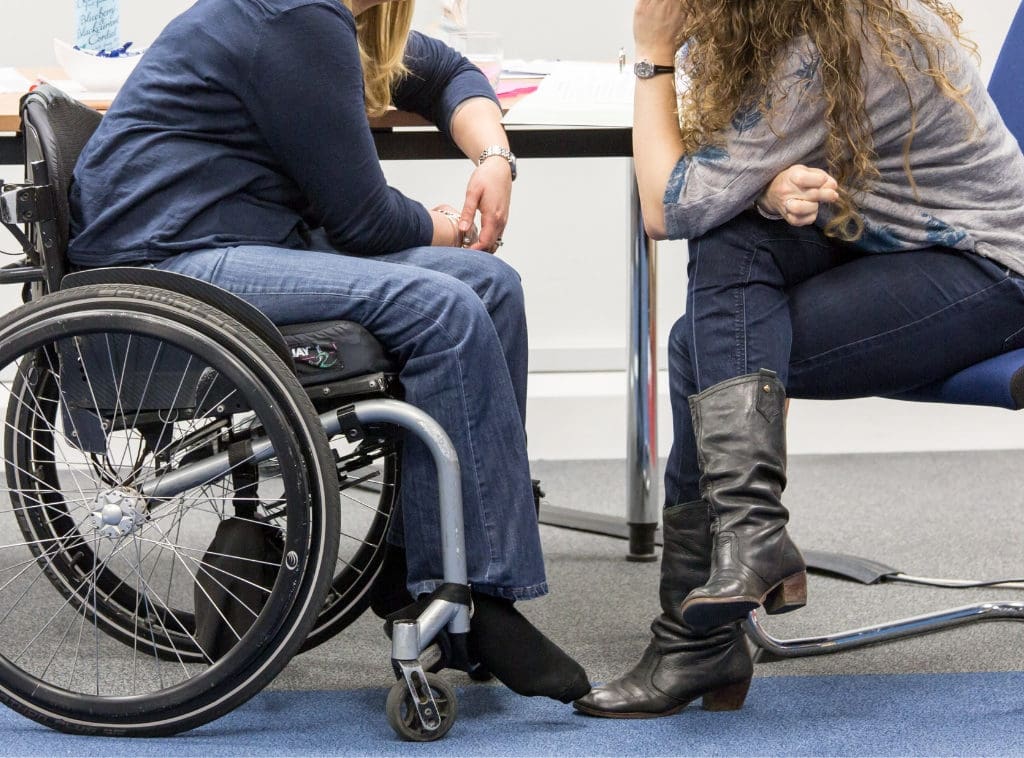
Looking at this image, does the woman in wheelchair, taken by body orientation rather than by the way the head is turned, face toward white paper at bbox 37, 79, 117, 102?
no

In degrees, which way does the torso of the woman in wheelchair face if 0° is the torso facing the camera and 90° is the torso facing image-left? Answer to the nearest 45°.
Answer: approximately 270°

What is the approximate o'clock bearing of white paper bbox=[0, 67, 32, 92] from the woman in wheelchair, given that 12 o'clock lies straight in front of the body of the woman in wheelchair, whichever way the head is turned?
The white paper is roughly at 8 o'clock from the woman in wheelchair.

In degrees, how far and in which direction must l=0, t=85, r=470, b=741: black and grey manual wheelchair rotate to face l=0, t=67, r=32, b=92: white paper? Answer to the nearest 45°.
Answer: approximately 90° to its left

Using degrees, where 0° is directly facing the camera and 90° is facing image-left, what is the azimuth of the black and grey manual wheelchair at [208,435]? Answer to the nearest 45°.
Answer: approximately 270°

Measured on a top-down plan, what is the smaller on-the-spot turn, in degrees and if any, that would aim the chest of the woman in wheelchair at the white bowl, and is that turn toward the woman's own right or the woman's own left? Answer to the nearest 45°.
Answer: approximately 135° to the woman's own left

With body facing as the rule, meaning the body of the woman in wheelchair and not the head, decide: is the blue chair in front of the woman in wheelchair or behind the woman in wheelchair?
in front

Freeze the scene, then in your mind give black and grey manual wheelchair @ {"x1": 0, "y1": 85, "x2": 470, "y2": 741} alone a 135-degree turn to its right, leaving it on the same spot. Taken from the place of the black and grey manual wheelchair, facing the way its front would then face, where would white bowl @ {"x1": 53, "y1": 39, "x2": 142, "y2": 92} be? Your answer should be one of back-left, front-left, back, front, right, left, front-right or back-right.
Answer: back-right

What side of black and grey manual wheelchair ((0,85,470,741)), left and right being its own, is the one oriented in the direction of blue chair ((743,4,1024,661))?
front

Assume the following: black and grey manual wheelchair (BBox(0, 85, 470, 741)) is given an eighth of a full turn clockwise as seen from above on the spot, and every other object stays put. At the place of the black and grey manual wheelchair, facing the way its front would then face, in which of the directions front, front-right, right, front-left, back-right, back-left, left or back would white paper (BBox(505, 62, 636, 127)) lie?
left
